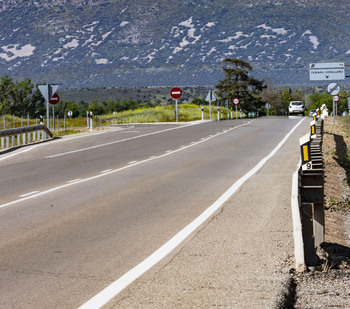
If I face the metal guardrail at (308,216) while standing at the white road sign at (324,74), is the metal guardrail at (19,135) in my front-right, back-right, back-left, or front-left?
front-right

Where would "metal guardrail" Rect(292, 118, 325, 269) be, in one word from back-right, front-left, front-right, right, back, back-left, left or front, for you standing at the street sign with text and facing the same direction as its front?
front

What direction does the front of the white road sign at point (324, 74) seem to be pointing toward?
toward the camera

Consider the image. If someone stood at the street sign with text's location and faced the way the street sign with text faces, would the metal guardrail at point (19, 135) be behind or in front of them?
in front

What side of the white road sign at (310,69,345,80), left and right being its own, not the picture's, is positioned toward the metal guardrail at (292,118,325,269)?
front

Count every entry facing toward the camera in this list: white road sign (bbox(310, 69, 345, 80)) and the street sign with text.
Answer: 2

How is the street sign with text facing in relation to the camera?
toward the camera

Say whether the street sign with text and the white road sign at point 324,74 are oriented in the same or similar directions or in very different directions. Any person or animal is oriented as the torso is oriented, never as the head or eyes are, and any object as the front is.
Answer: same or similar directions

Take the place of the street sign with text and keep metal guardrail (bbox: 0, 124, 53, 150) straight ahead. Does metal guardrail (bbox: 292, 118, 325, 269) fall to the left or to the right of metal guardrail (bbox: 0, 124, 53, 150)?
left

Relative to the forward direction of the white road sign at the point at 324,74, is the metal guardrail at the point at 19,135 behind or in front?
in front
